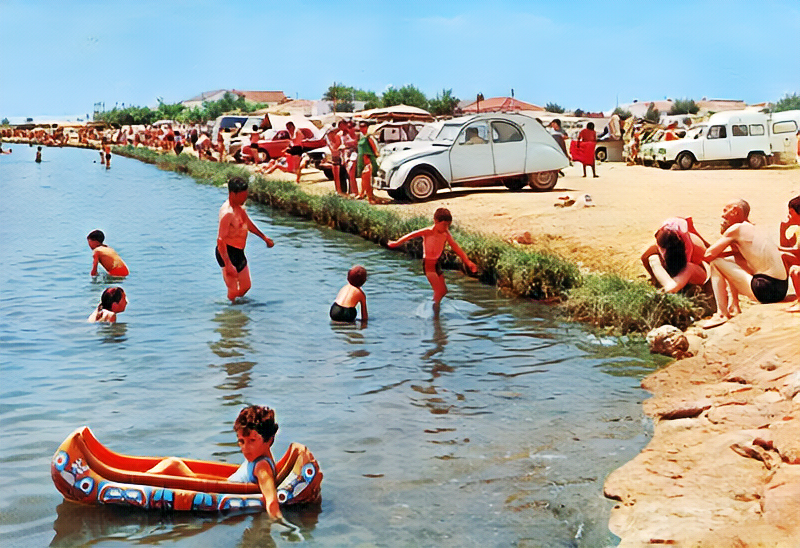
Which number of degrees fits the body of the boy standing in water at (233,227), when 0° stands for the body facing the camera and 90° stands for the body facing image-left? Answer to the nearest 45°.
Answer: approximately 315°

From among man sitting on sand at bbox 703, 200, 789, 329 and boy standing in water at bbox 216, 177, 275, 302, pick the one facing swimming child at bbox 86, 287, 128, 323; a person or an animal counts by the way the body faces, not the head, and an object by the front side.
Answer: the man sitting on sand

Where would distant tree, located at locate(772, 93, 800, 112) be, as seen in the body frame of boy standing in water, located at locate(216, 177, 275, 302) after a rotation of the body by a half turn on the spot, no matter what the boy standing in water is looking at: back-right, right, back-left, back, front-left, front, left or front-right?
right

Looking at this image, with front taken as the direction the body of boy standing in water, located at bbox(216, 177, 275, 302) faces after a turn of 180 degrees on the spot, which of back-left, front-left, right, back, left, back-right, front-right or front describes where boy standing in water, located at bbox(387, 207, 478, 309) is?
back-right

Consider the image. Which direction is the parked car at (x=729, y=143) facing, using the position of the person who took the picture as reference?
facing to the left of the viewer

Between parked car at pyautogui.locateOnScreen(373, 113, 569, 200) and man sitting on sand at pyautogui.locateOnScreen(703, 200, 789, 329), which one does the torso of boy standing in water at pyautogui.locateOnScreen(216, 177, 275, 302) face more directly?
the man sitting on sand

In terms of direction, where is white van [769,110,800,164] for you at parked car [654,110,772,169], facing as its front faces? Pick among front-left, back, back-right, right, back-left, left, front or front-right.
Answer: back

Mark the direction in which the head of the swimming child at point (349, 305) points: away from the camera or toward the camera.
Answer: away from the camera

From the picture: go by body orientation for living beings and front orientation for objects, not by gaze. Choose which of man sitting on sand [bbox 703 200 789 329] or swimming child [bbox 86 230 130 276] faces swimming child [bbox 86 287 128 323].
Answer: the man sitting on sand

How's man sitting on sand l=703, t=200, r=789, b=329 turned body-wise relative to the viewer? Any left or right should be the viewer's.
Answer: facing to the left of the viewer

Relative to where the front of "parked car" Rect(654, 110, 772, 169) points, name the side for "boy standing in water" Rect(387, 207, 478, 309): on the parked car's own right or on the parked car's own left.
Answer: on the parked car's own left

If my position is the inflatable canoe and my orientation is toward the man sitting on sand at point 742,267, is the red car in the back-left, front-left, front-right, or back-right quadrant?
front-left

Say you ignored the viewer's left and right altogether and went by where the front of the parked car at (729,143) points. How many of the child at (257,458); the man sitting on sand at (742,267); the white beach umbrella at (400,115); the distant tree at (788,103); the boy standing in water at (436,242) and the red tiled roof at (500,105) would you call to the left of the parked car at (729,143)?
3

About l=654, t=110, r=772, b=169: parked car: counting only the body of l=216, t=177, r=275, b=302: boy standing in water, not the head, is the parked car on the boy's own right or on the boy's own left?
on the boy's own left

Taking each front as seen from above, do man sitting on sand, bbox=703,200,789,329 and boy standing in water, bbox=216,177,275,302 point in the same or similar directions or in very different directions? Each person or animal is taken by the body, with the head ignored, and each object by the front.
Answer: very different directions

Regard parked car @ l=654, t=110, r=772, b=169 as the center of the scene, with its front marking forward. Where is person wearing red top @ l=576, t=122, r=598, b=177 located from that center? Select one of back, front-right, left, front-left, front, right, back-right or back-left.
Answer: front-left
